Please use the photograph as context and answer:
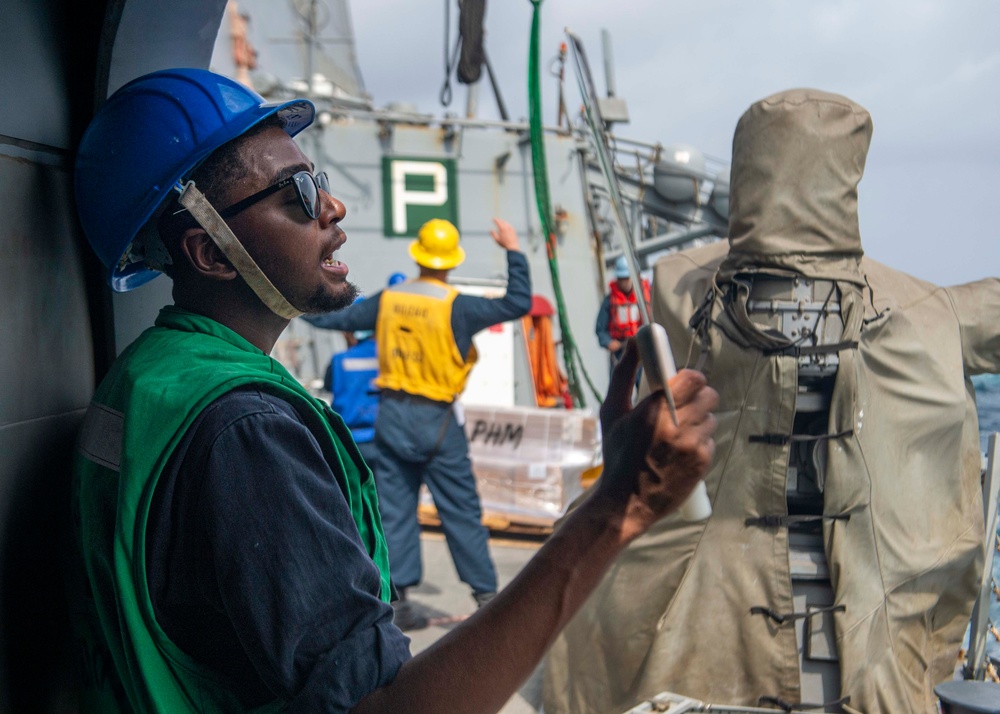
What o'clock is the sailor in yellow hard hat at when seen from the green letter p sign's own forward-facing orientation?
The sailor in yellow hard hat is roughly at 12 o'clock from the green letter p sign.

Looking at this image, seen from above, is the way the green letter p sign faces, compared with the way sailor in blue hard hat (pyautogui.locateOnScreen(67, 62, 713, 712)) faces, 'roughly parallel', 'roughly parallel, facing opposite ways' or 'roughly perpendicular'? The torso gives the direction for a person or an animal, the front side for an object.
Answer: roughly perpendicular

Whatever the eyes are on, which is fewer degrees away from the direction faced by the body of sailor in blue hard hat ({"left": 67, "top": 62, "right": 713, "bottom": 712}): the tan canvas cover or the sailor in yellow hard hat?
the tan canvas cover

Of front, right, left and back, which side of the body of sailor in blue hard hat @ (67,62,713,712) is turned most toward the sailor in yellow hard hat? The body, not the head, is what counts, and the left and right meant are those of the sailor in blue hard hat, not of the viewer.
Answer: left

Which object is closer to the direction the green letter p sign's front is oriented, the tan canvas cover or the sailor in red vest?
the tan canvas cover

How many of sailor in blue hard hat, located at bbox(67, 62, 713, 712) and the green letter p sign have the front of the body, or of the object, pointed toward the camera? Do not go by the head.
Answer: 1

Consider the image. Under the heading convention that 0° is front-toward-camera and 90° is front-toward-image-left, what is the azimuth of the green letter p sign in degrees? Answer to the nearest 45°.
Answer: approximately 0°

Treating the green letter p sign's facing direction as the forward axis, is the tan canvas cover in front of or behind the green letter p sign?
in front

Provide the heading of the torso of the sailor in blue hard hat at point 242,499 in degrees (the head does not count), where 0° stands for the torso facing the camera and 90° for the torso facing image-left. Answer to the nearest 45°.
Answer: approximately 270°

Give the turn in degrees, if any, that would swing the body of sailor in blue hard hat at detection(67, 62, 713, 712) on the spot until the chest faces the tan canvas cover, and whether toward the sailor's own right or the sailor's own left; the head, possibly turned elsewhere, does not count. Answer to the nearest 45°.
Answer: approximately 45° to the sailor's own left

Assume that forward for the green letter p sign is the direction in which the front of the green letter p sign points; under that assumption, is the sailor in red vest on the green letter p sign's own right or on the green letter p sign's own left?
on the green letter p sign's own left

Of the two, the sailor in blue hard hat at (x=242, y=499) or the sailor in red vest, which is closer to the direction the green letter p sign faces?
the sailor in blue hard hat

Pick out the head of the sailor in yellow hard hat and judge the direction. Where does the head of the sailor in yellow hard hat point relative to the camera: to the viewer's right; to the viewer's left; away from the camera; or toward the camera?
away from the camera

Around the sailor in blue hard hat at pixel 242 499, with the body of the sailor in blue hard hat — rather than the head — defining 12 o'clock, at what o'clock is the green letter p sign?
The green letter p sign is roughly at 9 o'clock from the sailor in blue hard hat.
